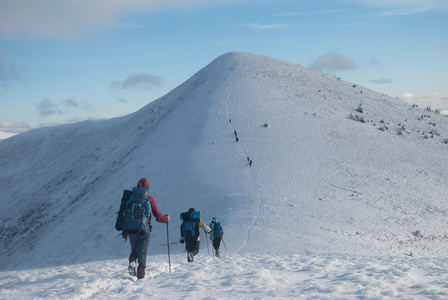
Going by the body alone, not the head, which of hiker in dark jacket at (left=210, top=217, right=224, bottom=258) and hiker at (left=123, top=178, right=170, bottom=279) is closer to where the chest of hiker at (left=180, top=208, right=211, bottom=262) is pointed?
the hiker in dark jacket

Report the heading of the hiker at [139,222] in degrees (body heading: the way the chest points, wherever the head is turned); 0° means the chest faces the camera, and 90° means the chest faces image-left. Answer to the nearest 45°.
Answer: approximately 225°

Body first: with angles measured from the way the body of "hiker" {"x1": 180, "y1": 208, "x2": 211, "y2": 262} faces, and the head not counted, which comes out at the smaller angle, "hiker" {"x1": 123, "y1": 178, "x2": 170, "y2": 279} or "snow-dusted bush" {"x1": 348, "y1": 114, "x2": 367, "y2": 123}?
the snow-dusted bush

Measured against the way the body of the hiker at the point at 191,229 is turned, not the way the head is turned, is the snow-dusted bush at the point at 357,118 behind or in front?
in front

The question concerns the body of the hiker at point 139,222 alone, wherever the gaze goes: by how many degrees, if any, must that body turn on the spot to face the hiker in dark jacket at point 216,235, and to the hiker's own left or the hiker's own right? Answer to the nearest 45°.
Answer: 0° — they already face them

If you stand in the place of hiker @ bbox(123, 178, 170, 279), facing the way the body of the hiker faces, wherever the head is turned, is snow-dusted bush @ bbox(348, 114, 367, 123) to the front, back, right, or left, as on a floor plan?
front

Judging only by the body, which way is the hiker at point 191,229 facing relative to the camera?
away from the camera

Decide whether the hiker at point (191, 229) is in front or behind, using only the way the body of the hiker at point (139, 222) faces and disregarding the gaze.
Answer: in front

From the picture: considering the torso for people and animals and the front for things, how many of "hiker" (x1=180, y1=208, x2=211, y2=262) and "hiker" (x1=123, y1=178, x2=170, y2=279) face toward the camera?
0

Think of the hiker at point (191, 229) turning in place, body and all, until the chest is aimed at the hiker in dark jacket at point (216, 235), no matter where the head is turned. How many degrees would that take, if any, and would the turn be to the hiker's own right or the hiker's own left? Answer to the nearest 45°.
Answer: approximately 45° to the hiker's own right
